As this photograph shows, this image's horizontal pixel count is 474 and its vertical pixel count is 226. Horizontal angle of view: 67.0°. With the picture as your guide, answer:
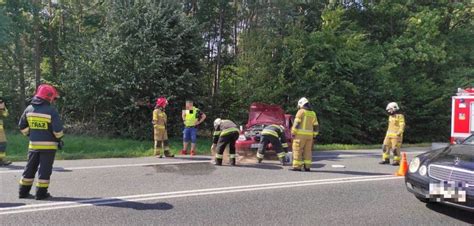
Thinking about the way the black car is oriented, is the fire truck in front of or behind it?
behind

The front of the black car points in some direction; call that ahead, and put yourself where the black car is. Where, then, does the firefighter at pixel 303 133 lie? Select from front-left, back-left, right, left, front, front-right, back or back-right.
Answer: right

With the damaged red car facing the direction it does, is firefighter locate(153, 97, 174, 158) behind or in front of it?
in front

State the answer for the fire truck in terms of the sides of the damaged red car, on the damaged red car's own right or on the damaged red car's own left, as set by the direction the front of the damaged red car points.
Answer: on the damaged red car's own left

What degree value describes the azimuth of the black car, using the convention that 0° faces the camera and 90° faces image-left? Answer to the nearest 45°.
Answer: approximately 45°

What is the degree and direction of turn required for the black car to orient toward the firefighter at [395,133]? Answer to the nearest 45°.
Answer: approximately 135° to its right

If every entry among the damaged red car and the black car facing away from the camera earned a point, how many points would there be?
0

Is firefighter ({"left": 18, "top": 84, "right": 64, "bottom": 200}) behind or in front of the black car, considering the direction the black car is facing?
in front

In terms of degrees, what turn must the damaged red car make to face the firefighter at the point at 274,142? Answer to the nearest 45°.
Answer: approximately 45° to its left

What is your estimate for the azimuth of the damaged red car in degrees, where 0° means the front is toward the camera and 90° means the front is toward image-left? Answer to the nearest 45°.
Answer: approximately 45°

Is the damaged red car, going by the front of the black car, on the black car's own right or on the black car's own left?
on the black car's own right

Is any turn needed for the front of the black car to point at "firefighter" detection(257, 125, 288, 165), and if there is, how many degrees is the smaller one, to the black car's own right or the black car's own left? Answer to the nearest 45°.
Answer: approximately 90° to the black car's own right
